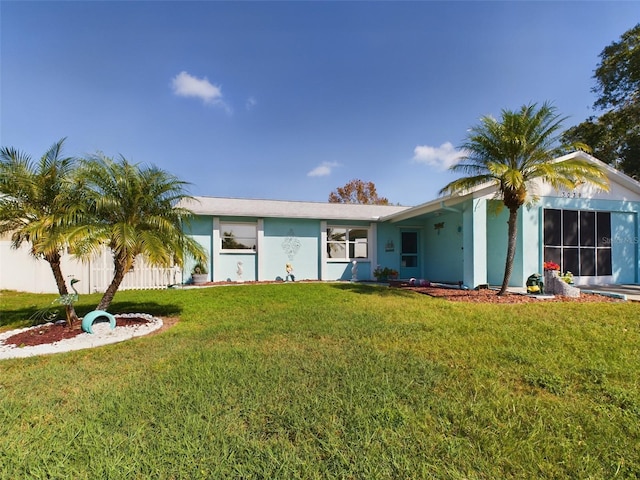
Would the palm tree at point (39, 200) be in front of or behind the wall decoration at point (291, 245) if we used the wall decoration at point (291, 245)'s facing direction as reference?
in front

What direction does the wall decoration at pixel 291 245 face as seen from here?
toward the camera

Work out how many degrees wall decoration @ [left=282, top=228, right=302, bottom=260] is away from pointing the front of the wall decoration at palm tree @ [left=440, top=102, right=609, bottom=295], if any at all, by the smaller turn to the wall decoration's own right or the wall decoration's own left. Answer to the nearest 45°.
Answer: approximately 45° to the wall decoration's own left

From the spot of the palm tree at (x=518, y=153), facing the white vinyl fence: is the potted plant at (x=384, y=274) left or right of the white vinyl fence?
right

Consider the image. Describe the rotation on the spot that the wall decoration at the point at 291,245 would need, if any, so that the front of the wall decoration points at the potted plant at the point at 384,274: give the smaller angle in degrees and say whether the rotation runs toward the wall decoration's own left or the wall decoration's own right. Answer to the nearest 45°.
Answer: approximately 90° to the wall decoration's own left

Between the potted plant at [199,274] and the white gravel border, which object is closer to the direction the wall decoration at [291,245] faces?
the white gravel border
